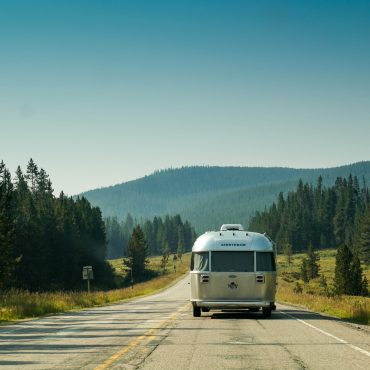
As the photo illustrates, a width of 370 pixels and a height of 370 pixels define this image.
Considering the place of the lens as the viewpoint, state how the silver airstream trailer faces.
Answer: facing away from the viewer
